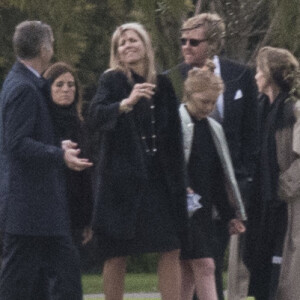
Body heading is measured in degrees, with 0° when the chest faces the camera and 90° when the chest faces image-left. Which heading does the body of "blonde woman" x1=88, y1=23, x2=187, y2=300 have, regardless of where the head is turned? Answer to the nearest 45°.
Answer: approximately 0°

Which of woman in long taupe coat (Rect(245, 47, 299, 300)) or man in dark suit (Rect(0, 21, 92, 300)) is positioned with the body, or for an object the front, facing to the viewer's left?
the woman in long taupe coat

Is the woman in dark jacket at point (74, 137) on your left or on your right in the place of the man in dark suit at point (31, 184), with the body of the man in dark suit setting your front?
on your left

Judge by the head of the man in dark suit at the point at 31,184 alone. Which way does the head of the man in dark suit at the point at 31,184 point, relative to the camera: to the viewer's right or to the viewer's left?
to the viewer's right

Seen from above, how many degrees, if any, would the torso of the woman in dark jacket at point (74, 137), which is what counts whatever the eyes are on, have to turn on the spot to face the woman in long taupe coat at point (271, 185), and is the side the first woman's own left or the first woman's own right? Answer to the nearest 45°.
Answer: approximately 90° to the first woman's own left

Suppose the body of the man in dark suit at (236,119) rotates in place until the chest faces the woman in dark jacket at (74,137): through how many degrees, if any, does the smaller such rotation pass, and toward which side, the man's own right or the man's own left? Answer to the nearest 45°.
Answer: approximately 45° to the man's own right

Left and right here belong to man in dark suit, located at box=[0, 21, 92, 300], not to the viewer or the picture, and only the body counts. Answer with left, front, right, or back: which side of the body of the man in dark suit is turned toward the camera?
right

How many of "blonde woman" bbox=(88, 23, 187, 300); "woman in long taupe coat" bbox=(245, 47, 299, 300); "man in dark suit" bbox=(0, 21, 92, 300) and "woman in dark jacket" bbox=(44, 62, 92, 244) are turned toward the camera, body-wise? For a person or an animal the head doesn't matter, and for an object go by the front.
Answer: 2

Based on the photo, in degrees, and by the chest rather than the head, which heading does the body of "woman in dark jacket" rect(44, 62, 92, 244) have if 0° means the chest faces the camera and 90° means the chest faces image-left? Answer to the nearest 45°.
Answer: approximately 0°

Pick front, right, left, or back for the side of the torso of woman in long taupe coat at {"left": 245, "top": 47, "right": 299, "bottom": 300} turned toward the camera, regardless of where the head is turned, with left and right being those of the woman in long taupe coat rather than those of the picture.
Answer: left
